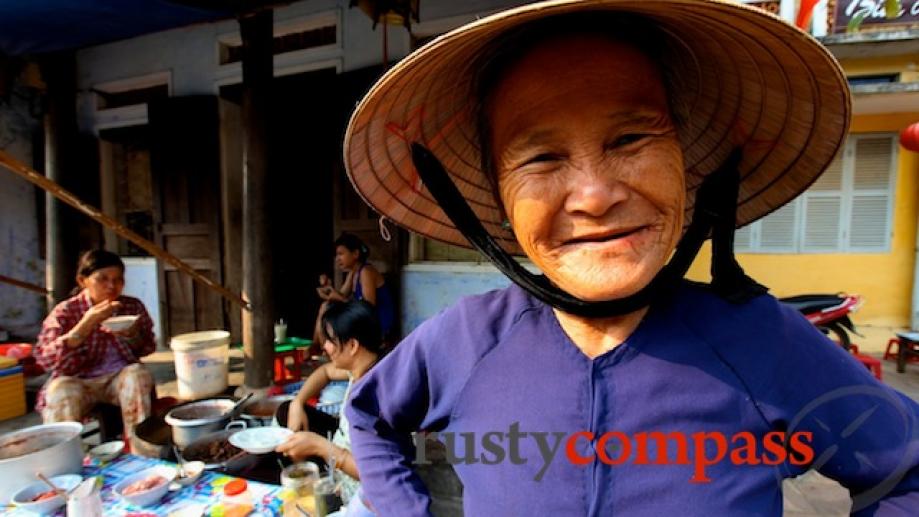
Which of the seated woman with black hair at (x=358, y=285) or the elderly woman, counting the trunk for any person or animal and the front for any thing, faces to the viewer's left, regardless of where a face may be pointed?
the seated woman with black hair

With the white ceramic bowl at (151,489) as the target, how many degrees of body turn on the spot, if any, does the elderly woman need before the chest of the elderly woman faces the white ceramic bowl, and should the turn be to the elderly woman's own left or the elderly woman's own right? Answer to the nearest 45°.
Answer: approximately 90° to the elderly woman's own right

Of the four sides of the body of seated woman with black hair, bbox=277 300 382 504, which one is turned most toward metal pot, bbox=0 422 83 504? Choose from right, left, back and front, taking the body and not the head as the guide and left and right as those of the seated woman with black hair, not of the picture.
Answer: front

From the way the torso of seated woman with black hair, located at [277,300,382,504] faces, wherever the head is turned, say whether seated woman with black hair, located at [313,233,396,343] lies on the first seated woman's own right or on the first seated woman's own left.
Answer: on the first seated woman's own right

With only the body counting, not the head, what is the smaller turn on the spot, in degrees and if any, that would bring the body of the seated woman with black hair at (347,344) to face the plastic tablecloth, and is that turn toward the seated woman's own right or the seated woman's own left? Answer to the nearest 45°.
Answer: approximately 45° to the seated woman's own left

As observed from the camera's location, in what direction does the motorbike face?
facing to the left of the viewer

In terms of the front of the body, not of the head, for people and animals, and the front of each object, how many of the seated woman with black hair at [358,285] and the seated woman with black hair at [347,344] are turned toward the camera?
0

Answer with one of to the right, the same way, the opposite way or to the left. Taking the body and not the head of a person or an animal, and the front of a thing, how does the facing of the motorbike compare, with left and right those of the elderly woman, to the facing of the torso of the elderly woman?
to the right

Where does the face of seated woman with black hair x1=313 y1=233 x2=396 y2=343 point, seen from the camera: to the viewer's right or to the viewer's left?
to the viewer's left

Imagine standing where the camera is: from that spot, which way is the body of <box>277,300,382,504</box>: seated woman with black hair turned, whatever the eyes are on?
to the viewer's left

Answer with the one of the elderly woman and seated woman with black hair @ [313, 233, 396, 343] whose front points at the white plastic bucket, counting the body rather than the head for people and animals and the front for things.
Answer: the seated woman with black hair

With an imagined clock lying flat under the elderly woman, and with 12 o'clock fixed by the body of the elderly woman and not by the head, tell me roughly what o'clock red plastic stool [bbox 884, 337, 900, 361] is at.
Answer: The red plastic stool is roughly at 7 o'clock from the elderly woman.

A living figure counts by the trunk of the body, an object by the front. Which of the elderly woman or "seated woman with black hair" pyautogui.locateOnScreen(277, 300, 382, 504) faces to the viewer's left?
the seated woman with black hair

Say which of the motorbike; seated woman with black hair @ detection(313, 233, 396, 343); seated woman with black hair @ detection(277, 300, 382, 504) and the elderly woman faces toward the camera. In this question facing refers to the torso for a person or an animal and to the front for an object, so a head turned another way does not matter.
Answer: the elderly woman
